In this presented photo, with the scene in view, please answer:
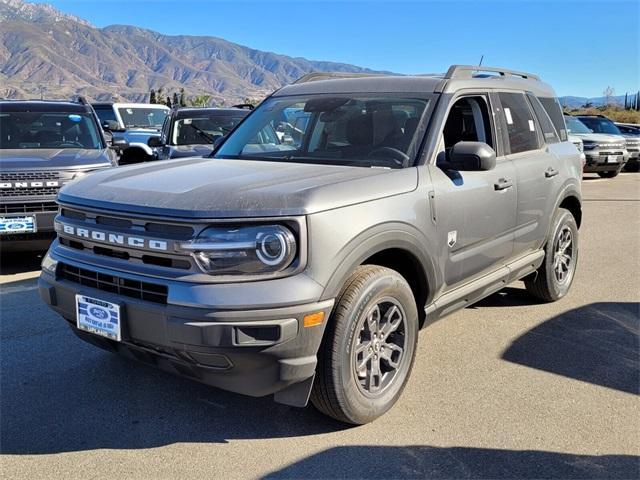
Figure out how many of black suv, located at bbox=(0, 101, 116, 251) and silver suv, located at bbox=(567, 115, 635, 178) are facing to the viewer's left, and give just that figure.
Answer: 0

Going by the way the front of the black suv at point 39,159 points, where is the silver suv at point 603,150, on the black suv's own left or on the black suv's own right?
on the black suv's own left

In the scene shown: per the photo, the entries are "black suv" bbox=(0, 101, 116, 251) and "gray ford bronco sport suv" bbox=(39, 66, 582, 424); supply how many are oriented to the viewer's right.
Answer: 0

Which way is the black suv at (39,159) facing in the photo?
toward the camera

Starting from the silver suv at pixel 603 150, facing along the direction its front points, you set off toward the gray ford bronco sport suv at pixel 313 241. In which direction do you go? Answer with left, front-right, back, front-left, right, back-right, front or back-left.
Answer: front-right

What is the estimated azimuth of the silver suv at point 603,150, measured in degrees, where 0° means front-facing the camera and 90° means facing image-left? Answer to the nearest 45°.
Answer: approximately 315°

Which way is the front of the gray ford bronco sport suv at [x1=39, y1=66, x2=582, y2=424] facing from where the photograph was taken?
facing the viewer and to the left of the viewer

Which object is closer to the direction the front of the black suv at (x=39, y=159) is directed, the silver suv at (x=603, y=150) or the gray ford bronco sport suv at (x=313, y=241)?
the gray ford bronco sport suv

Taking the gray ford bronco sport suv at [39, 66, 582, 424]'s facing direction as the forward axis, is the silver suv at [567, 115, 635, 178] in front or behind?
behind
